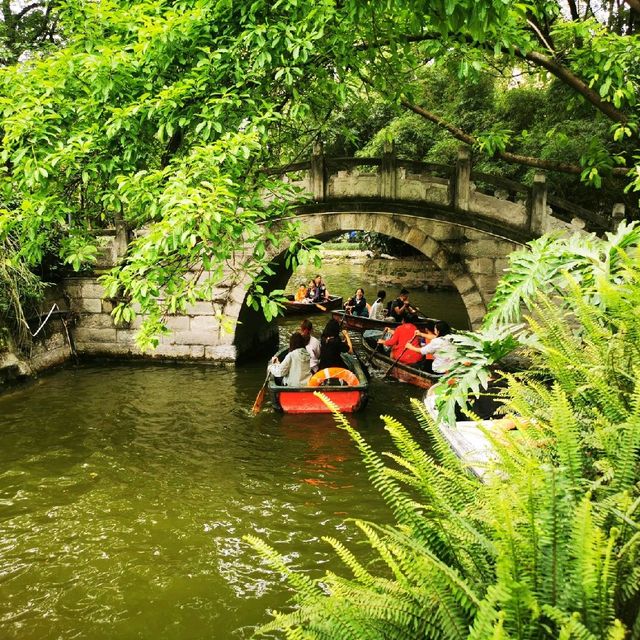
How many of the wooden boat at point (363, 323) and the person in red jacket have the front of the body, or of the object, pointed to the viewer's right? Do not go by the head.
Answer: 0

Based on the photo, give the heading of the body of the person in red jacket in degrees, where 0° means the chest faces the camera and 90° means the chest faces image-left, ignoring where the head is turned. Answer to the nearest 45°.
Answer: approximately 135°

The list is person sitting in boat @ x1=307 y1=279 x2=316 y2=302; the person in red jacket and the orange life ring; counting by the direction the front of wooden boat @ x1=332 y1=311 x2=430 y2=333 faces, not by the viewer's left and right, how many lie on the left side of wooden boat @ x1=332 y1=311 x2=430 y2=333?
2

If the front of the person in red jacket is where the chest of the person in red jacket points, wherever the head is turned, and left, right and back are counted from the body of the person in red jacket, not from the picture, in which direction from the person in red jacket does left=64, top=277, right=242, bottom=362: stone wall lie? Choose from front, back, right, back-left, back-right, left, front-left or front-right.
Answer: front-left

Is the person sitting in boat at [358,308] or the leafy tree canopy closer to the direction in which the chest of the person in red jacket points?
the person sitting in boat

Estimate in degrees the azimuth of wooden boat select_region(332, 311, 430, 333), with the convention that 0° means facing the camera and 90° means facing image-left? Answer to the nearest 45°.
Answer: approximately 90°

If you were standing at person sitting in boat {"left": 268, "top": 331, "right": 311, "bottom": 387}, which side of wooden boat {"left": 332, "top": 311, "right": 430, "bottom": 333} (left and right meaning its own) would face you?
left

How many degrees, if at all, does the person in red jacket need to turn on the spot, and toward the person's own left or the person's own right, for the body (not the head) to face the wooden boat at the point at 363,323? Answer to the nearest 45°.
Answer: approximately 45° to the person's own right

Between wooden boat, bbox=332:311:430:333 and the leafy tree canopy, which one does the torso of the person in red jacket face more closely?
the wooden boat

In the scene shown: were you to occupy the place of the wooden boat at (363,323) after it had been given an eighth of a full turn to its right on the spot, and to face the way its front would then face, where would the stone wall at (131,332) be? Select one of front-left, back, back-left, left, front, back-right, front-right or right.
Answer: left
